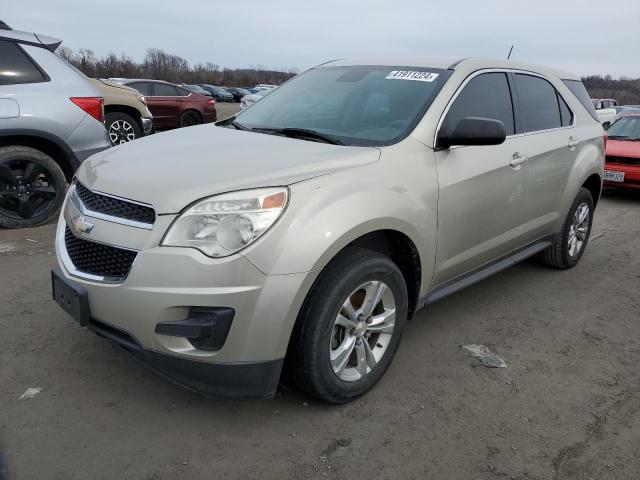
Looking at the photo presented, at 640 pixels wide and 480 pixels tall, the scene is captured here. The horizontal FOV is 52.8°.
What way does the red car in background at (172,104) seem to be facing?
to the viewer's left

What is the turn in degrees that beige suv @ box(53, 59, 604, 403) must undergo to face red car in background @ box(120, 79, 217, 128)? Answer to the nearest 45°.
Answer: approximately 135° to its right

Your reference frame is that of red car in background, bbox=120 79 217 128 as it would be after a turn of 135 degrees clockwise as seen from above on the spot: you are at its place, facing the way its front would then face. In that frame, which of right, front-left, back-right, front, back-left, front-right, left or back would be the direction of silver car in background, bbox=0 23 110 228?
back-right

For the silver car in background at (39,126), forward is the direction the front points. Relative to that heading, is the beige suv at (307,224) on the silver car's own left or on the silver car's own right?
on the silver car's own left

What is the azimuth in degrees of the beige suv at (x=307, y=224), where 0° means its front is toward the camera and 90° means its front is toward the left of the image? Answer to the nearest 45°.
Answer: approximately 45°

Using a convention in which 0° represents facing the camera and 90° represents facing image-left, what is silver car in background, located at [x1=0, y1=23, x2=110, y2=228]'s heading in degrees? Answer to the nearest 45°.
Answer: approximately 90°

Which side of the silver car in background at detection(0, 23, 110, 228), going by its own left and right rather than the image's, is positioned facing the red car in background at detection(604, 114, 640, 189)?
back

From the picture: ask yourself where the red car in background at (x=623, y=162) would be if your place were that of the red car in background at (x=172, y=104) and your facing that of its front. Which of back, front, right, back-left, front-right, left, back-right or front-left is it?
back-left

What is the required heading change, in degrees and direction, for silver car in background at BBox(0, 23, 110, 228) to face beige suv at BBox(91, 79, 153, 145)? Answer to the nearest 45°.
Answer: approximately 90° to its right

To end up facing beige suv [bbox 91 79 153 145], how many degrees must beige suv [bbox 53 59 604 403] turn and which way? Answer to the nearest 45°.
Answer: approximately 90° to its right
